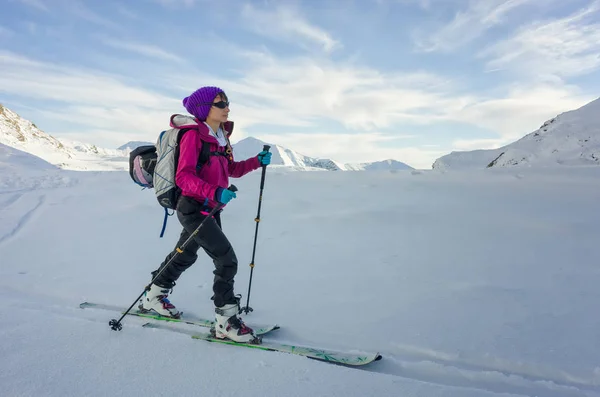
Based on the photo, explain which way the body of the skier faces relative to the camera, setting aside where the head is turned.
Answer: to the viewer's right

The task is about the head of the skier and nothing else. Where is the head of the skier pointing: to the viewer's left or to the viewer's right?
to the viewer's right
